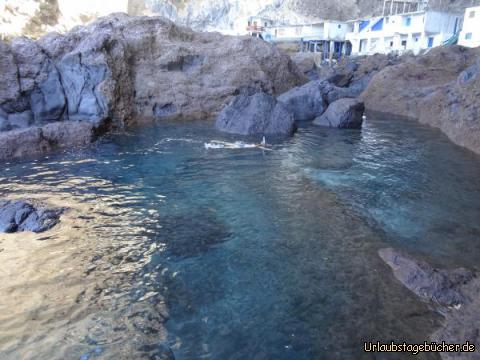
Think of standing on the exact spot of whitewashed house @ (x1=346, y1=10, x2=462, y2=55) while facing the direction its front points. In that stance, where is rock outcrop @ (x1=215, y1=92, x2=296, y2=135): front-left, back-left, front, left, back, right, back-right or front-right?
front-left

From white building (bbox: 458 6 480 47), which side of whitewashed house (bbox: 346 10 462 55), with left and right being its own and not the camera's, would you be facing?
left

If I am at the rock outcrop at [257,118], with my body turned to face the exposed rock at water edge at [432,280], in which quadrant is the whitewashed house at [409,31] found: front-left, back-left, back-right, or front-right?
back-left

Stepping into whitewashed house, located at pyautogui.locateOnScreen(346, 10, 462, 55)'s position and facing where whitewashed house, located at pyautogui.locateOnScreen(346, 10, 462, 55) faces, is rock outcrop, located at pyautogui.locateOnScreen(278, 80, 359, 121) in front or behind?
in front

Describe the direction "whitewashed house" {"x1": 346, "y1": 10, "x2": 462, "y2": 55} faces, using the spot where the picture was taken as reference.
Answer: facing the viewer and to the left of the viewer

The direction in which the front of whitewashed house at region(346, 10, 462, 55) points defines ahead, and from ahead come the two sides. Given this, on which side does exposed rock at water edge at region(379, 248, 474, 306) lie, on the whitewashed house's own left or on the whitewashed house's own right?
on the whitewashed house's own left

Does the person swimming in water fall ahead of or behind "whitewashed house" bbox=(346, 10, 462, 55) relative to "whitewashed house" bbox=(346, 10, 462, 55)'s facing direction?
ahead
